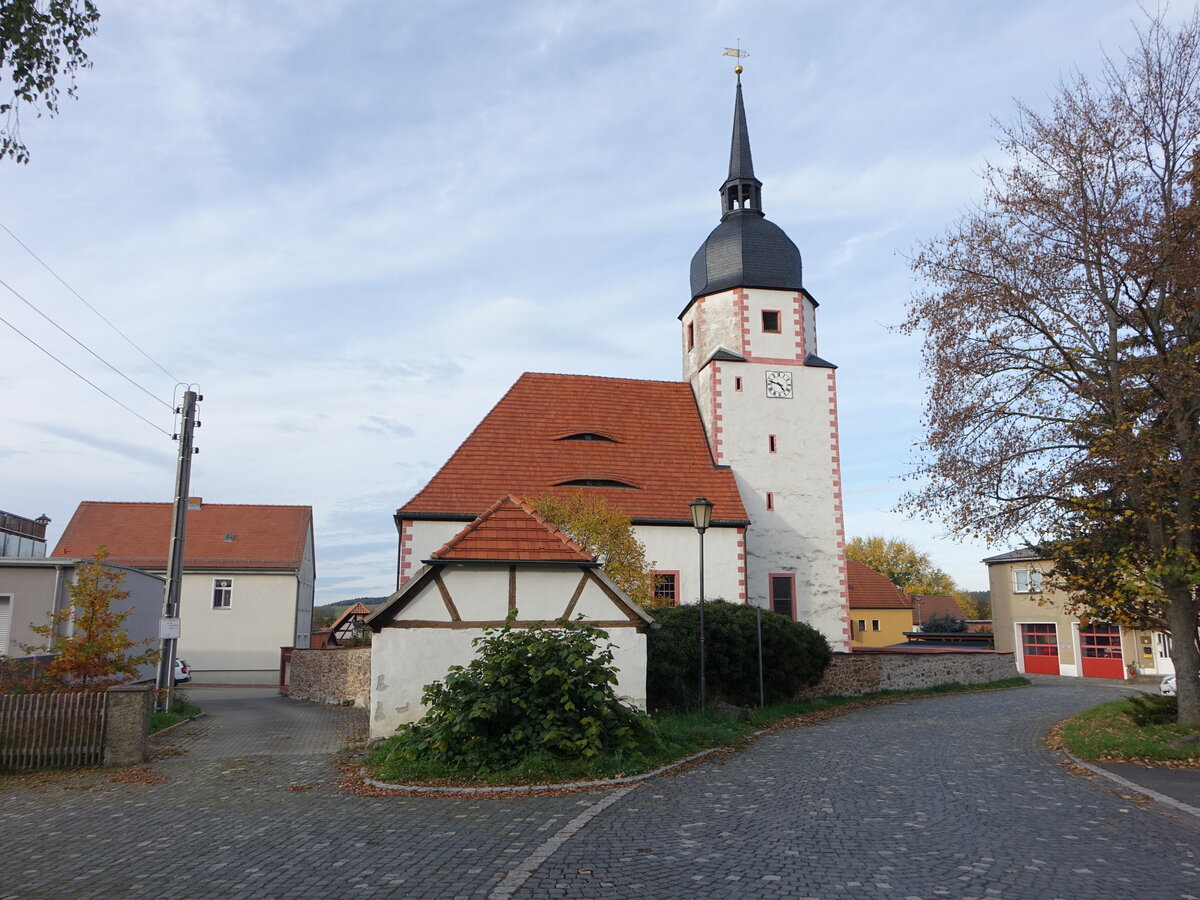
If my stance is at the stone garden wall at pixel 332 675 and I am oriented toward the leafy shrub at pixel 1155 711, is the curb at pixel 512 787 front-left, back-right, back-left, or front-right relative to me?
front-right

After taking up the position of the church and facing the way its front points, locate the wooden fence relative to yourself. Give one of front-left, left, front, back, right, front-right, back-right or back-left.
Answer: back-right

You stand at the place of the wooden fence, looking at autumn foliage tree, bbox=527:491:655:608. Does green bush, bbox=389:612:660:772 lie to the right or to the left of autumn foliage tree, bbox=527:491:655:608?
right

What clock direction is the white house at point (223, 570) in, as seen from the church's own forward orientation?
The white house is roughly at 3 o'clock from the church.

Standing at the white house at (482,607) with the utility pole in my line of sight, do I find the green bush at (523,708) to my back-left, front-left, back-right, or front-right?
back-left

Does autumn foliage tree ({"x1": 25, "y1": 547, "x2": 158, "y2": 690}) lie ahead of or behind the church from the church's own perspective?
behind

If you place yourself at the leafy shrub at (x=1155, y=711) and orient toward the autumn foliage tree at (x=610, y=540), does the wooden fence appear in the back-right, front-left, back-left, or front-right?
front-left
